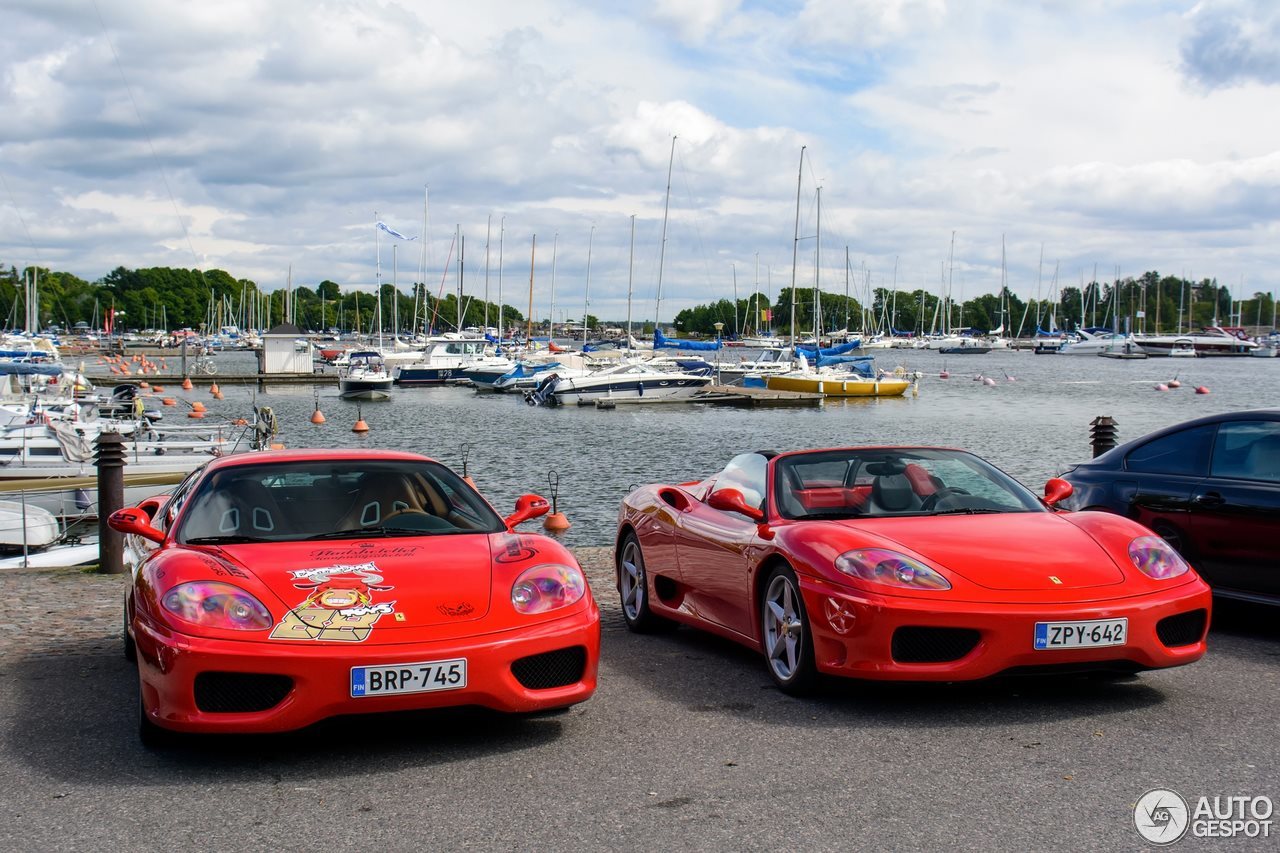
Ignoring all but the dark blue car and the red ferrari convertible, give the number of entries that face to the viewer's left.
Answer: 0

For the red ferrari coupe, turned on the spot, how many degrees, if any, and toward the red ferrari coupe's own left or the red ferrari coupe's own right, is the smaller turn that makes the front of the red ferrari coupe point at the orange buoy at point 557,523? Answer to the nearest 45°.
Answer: approximately 180°

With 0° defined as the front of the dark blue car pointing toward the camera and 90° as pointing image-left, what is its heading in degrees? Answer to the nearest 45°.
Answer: approximately 315°

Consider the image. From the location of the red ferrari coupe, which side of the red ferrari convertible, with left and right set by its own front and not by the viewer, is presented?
right

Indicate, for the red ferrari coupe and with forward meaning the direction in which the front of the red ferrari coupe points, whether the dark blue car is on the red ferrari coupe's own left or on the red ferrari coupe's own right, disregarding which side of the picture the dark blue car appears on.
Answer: on the red ferrari coupe's own left

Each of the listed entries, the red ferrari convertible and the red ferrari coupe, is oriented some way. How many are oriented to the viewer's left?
0

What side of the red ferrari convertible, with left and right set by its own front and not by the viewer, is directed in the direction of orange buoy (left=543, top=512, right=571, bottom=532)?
back

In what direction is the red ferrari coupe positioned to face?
toward the camera

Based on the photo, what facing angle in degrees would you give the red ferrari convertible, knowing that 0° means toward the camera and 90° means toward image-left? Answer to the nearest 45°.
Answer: approximately 315°

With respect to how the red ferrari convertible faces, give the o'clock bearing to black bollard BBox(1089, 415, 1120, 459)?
The black bollard is roughly at 8 o'clock from the red ferrari convertible.

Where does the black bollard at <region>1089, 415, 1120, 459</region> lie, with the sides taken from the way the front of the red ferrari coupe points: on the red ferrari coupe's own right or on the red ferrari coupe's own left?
on the red ferrari coupe's own left
